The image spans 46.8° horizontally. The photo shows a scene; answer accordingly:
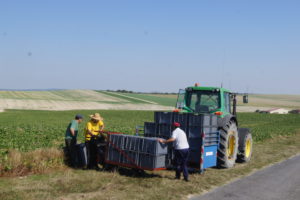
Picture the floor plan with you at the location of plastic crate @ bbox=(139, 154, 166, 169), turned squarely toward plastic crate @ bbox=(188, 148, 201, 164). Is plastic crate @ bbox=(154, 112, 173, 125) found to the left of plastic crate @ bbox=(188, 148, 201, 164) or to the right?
left

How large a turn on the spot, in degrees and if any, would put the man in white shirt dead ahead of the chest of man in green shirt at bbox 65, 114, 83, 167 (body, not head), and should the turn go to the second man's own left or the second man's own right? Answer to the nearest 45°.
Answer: approximately 45° to the second man's own right

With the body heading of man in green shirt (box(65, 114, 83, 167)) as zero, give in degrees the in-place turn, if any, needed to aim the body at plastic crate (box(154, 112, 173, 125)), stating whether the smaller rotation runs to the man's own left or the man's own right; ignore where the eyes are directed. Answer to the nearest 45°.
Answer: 0° — they already face it

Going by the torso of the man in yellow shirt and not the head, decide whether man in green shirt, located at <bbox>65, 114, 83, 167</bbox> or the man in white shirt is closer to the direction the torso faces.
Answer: the man in white shirt

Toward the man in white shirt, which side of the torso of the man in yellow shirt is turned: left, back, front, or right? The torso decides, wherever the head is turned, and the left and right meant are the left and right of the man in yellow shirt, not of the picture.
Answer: front

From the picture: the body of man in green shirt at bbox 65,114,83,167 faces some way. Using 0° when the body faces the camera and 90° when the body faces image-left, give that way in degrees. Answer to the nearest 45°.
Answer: approximately 270°

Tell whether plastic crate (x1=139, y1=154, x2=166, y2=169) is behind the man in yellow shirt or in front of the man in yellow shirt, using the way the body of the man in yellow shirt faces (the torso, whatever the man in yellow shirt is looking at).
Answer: in front

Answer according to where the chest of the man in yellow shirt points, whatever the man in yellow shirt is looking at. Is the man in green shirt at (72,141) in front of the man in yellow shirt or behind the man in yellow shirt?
behind
